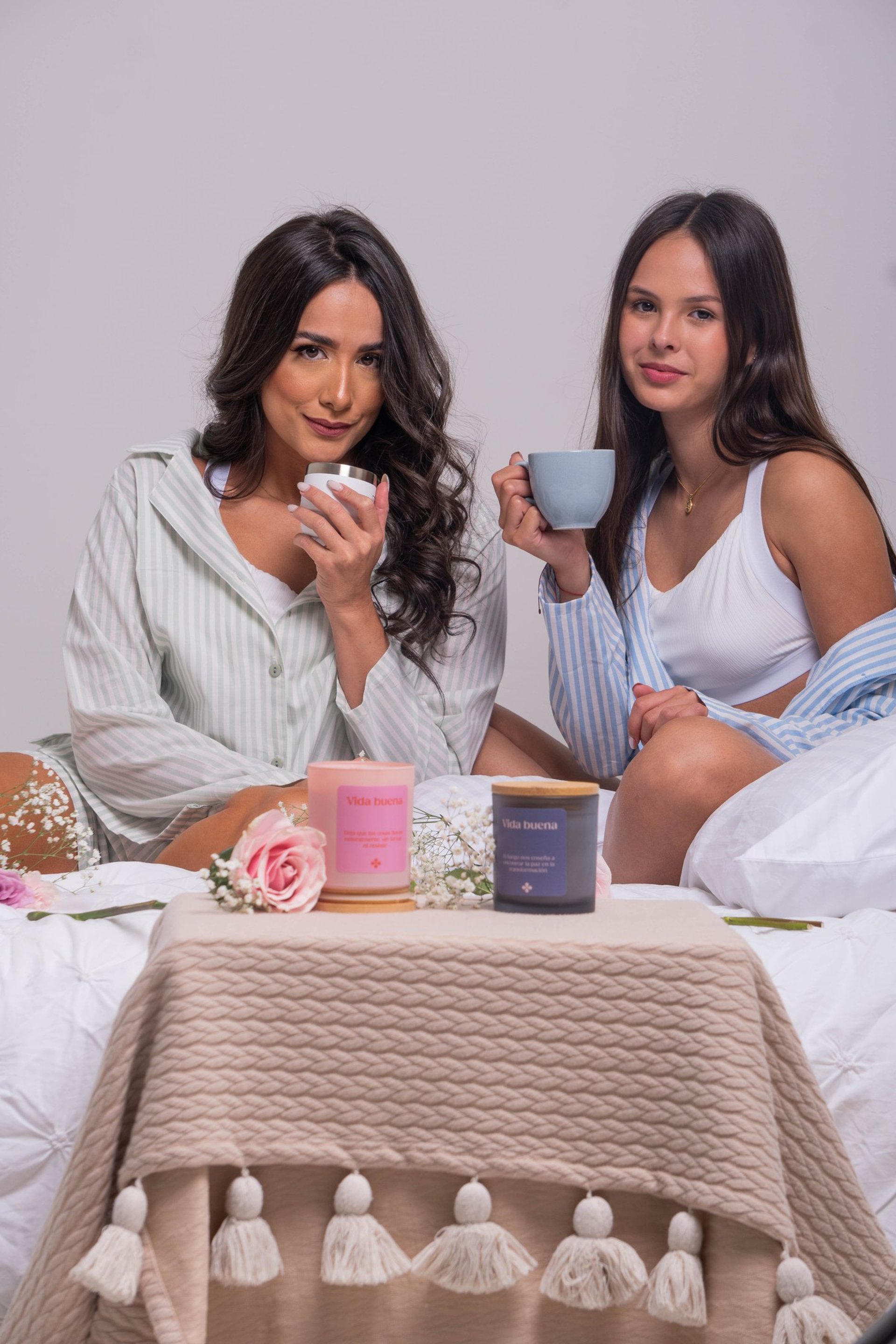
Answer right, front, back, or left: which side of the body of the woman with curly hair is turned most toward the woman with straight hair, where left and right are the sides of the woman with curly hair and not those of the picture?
left

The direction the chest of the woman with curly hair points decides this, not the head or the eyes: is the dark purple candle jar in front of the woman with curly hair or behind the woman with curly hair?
in front

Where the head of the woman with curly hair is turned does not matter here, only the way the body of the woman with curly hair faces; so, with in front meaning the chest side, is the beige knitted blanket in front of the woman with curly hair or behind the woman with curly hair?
in front

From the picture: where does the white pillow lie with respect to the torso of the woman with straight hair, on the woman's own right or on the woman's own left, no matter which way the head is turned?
on the woman's own left

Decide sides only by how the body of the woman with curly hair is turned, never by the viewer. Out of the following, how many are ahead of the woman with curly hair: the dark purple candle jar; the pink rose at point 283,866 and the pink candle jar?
3

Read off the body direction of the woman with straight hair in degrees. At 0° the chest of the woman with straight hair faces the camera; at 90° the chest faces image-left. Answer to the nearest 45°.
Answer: approximately 45°

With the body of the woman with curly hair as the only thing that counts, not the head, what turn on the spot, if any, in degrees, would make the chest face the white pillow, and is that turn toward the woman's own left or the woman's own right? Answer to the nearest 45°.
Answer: approximately 45° to the woman's own left

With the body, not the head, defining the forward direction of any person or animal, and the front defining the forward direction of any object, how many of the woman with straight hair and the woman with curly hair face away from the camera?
0

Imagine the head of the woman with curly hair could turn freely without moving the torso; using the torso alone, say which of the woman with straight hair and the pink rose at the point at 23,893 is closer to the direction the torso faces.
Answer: the pink rose

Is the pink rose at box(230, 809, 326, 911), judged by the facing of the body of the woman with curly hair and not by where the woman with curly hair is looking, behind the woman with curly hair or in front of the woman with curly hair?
in front
